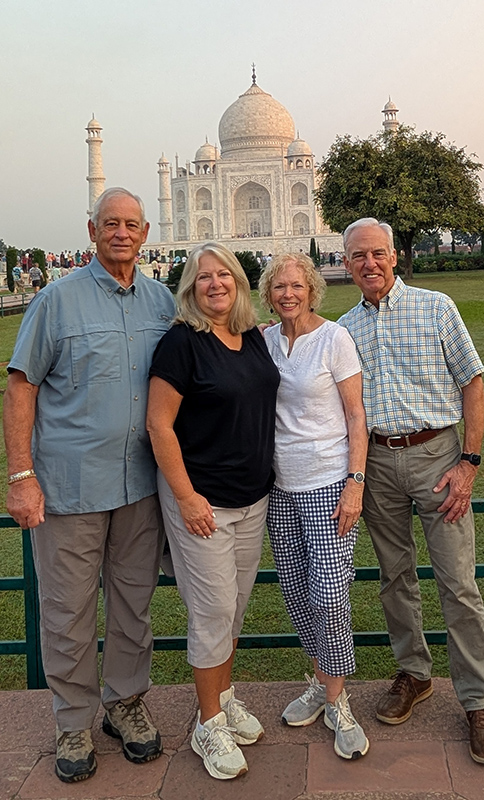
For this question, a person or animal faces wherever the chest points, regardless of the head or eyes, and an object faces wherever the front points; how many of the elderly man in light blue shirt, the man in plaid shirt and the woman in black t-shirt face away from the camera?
0

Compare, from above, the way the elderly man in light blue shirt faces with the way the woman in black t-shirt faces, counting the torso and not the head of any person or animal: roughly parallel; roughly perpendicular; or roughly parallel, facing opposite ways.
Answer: roughly parallel

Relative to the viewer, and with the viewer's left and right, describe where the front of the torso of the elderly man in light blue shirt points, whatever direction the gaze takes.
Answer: facing the viewer and to the right of the viewer

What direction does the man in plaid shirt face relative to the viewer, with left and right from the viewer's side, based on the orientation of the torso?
facing the viewer and to the left of the viewer

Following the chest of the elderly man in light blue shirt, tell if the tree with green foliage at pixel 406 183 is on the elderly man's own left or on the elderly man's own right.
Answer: on the elderly man's own left

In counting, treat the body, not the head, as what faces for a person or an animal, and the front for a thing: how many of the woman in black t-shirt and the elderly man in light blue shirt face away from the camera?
0
